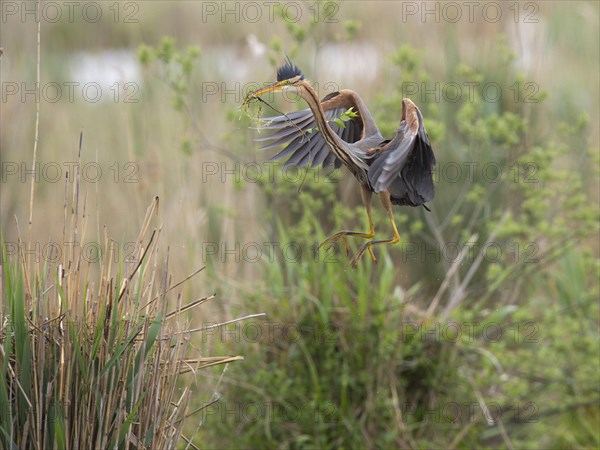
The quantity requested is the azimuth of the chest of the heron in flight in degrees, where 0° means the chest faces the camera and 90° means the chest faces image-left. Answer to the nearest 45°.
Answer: approximately 45°
